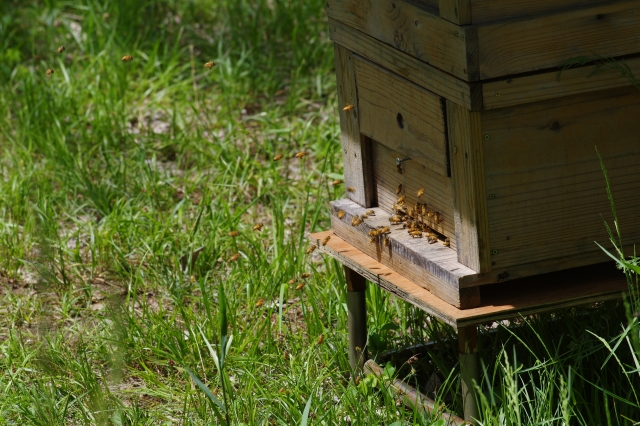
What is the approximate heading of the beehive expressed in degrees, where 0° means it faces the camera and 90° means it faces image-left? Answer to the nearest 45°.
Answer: approximately 45°
